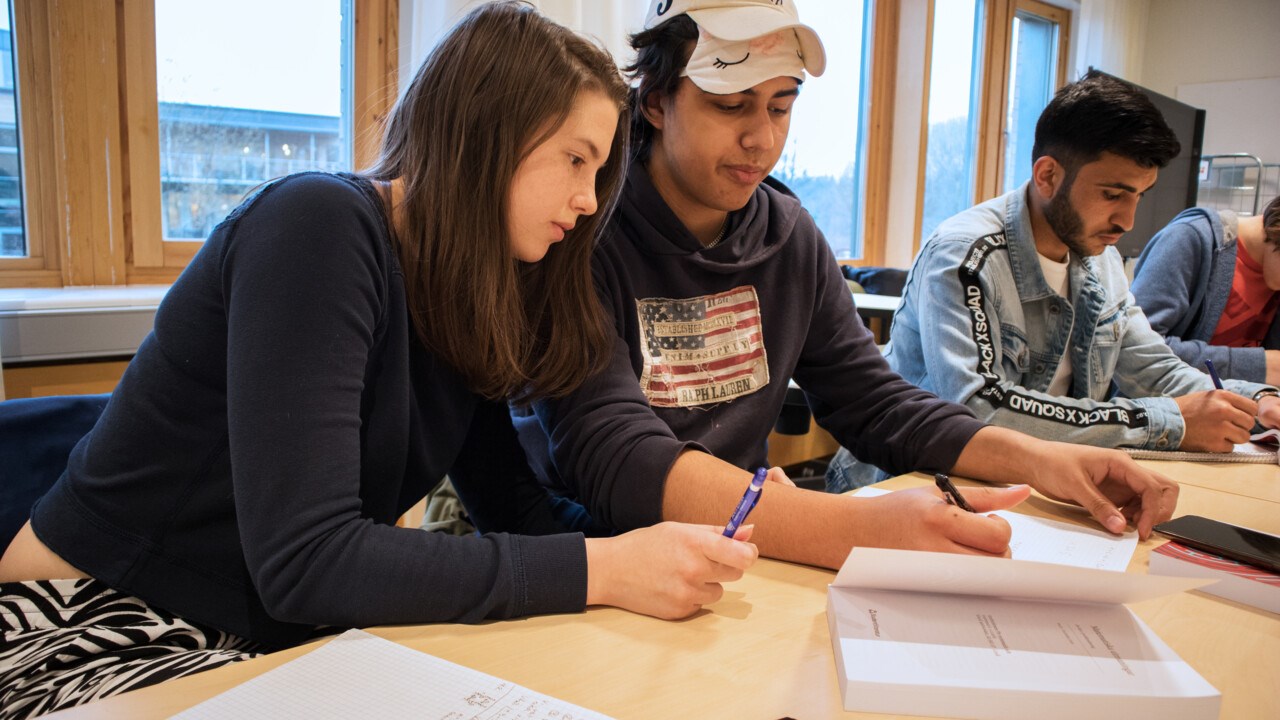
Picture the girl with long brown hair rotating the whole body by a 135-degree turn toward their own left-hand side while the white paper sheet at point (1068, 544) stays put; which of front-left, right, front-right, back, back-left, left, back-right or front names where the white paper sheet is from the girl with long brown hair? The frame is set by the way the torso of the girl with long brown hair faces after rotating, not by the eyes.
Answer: back-right

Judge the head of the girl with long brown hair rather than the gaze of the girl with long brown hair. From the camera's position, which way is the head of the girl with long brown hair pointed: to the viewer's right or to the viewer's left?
to the viewer's right

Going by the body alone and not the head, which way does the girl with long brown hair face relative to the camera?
to the viewer's right

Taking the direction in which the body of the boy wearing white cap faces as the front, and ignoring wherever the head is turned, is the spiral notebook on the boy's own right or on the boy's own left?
on the boy's own left

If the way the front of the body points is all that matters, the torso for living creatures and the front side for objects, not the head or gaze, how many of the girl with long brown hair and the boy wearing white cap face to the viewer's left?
0

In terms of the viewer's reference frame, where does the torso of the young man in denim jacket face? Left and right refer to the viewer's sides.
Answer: facing the viewer and to the right of the viewer

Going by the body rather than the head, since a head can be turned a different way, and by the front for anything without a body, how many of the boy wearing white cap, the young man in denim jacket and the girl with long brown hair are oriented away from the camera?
0
